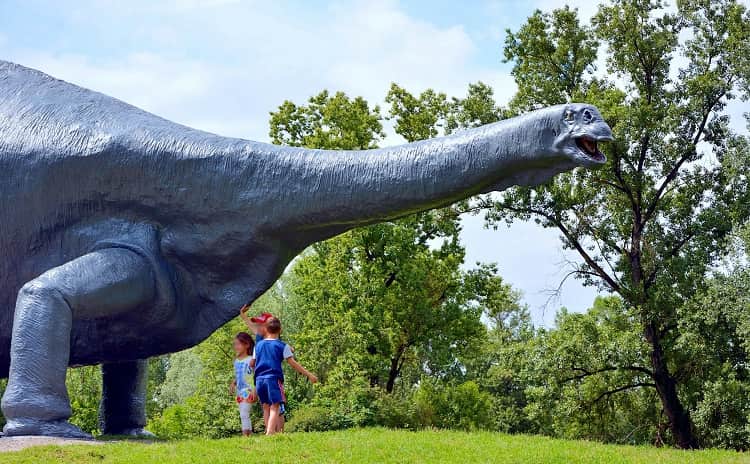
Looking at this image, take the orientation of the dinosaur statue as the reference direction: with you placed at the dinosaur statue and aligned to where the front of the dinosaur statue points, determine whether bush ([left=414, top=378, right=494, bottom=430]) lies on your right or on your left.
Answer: on your left

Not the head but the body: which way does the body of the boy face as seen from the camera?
away from the camera

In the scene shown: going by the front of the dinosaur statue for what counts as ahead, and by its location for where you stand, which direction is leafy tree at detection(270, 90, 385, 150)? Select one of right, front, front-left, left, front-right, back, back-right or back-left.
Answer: left

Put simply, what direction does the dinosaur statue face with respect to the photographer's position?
facing to the right of the viewer

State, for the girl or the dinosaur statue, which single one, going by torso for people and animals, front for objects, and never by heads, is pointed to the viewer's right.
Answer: the dinosaur statue

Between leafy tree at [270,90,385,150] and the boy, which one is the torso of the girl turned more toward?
the boy

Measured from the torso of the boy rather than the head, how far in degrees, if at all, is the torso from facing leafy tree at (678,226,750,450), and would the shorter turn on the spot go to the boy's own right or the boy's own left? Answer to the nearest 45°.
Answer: approximately 45° to the boy's own right

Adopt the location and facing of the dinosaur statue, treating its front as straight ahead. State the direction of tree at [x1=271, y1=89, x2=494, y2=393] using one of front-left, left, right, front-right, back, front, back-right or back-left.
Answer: left

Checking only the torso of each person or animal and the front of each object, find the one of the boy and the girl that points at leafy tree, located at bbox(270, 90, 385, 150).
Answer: the boy

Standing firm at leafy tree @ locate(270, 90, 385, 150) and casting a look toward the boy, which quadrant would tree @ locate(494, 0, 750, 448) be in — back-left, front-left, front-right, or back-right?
front-left

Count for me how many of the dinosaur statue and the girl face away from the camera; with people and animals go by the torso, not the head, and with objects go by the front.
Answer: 0

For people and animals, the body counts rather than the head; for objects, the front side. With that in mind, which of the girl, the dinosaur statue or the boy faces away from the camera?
the boy

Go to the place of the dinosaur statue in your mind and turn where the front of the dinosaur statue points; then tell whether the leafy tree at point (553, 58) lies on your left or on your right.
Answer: on your left

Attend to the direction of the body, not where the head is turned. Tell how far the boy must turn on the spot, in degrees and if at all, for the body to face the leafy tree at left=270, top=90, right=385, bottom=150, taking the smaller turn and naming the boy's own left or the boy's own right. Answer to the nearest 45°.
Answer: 0° — they already face it

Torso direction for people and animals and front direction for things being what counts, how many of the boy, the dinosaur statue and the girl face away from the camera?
1
